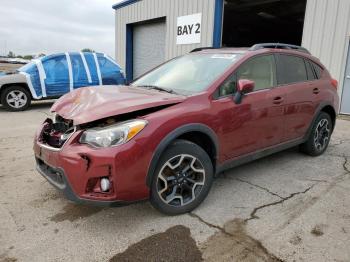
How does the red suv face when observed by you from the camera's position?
facing the viewer and to the left of the viewer

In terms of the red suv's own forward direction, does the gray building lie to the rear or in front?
to the rear

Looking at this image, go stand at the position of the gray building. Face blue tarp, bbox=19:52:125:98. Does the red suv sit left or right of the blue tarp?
left

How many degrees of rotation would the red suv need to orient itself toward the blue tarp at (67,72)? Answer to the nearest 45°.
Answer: approximately 90° to its right
